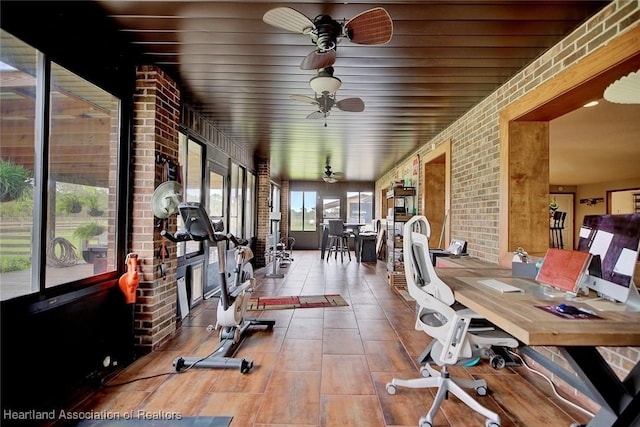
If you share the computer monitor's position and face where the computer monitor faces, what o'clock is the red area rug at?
The red area rug is roughly at 2 o'clock from the computer monitor.

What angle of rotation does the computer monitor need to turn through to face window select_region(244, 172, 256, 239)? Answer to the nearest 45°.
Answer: approximately 45° to its right

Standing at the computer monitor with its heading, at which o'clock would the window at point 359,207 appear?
The window is roughly at 3 o'clock from the computer monitor.

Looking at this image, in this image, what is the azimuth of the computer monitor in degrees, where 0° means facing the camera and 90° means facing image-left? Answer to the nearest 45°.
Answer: approximately 45°

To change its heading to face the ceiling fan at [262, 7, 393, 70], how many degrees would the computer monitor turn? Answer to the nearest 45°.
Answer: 0° — it already faces it

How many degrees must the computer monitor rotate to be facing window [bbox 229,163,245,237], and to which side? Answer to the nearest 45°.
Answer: approximately 45° to its right

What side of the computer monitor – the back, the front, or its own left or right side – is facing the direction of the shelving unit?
right
